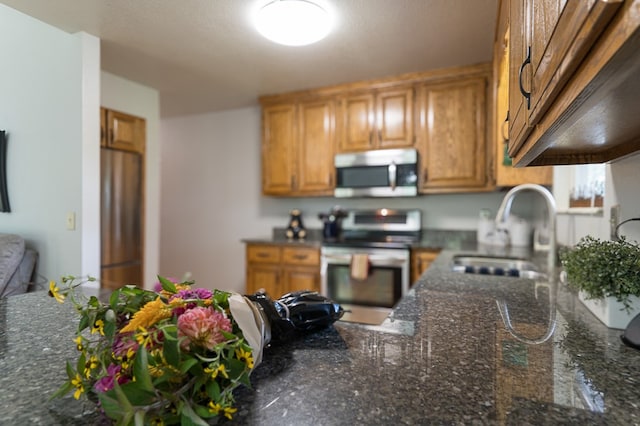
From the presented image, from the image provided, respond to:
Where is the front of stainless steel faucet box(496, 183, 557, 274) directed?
to the viewer's left

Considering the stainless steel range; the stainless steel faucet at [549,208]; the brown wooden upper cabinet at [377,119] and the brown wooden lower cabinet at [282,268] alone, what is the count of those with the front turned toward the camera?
3

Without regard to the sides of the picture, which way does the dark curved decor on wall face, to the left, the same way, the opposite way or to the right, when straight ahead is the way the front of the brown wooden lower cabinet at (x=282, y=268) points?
to the left

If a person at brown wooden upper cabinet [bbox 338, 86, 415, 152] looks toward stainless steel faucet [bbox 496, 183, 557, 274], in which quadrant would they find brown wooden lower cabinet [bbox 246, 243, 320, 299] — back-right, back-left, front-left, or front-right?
back-right

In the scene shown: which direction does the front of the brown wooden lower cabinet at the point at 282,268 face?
toward the camera

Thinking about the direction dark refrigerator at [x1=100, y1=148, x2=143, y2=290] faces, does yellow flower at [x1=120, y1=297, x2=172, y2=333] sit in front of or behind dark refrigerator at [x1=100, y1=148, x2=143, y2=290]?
in front

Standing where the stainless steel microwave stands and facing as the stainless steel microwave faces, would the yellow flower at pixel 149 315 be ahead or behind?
ahead

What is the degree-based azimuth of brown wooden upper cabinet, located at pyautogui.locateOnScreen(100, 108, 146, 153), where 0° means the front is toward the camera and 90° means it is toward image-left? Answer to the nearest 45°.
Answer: approximately 315°

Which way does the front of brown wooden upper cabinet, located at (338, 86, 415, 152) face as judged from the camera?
facing the viewer

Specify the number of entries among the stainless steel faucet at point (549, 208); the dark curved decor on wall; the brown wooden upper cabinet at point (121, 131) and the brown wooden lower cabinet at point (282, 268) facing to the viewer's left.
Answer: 1

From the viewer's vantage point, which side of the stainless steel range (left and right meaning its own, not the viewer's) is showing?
front

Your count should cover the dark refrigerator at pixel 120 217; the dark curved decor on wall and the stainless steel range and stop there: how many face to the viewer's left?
0

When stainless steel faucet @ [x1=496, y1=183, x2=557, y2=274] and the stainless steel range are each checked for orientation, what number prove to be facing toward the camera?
1

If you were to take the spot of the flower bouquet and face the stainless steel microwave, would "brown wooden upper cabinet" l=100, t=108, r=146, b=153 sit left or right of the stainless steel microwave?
left

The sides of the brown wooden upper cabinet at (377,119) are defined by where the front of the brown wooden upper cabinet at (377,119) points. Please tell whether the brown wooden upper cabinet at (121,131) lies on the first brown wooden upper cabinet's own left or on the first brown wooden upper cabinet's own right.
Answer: on the first brown wooden upper cabinet's own right
